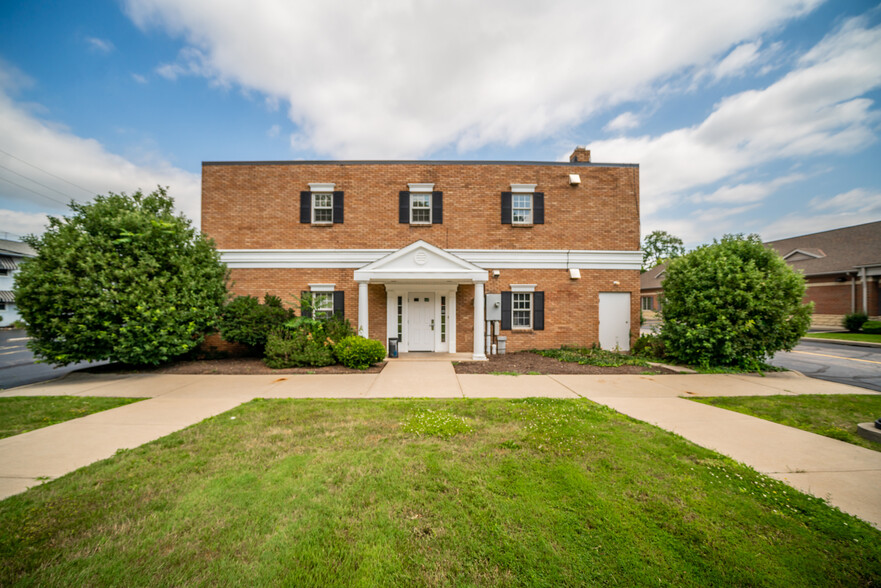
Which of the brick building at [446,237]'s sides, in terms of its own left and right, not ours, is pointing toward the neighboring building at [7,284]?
right

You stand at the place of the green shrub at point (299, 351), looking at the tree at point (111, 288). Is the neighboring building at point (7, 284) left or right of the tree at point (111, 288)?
right

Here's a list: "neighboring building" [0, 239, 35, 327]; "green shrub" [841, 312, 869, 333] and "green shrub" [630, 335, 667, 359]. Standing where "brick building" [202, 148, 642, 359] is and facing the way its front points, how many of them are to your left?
2

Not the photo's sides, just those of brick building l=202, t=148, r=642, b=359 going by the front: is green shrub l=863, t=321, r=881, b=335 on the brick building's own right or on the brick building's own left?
on the brick building's own left

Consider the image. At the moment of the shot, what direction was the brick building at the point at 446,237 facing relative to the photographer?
facing the viewer

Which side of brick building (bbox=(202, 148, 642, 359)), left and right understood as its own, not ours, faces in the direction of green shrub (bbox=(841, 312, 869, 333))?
left

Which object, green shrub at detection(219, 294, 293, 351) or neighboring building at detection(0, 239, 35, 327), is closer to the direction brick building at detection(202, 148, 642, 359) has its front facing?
the green shrub

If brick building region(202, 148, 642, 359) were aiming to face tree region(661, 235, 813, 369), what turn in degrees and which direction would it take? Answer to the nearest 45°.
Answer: approximately 45° to its left

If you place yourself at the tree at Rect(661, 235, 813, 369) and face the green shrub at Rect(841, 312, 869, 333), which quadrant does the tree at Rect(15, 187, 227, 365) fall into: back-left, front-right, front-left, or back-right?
back-left

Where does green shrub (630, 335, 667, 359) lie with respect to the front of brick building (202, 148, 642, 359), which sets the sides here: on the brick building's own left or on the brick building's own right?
on the brick building's own left
